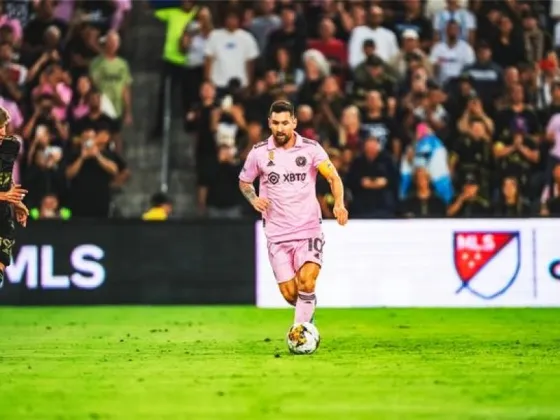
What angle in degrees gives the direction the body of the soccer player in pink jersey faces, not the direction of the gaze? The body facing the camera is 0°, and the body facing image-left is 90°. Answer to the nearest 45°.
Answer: approximately 0°

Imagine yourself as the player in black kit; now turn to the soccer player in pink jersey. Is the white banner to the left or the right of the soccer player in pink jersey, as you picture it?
left

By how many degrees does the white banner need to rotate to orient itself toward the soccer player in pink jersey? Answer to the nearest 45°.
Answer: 0° — it already faces them

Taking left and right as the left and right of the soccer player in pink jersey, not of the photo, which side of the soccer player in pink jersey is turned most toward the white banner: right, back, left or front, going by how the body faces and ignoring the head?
back

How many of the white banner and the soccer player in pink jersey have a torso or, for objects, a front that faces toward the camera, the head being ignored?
2

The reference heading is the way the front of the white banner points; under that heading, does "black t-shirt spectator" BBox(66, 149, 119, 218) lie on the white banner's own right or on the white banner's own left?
on the white banner's own right

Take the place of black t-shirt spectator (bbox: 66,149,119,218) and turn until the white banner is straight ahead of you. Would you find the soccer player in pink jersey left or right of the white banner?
right

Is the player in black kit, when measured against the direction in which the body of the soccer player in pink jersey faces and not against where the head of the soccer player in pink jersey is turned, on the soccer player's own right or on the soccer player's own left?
on the soccer player's own right
